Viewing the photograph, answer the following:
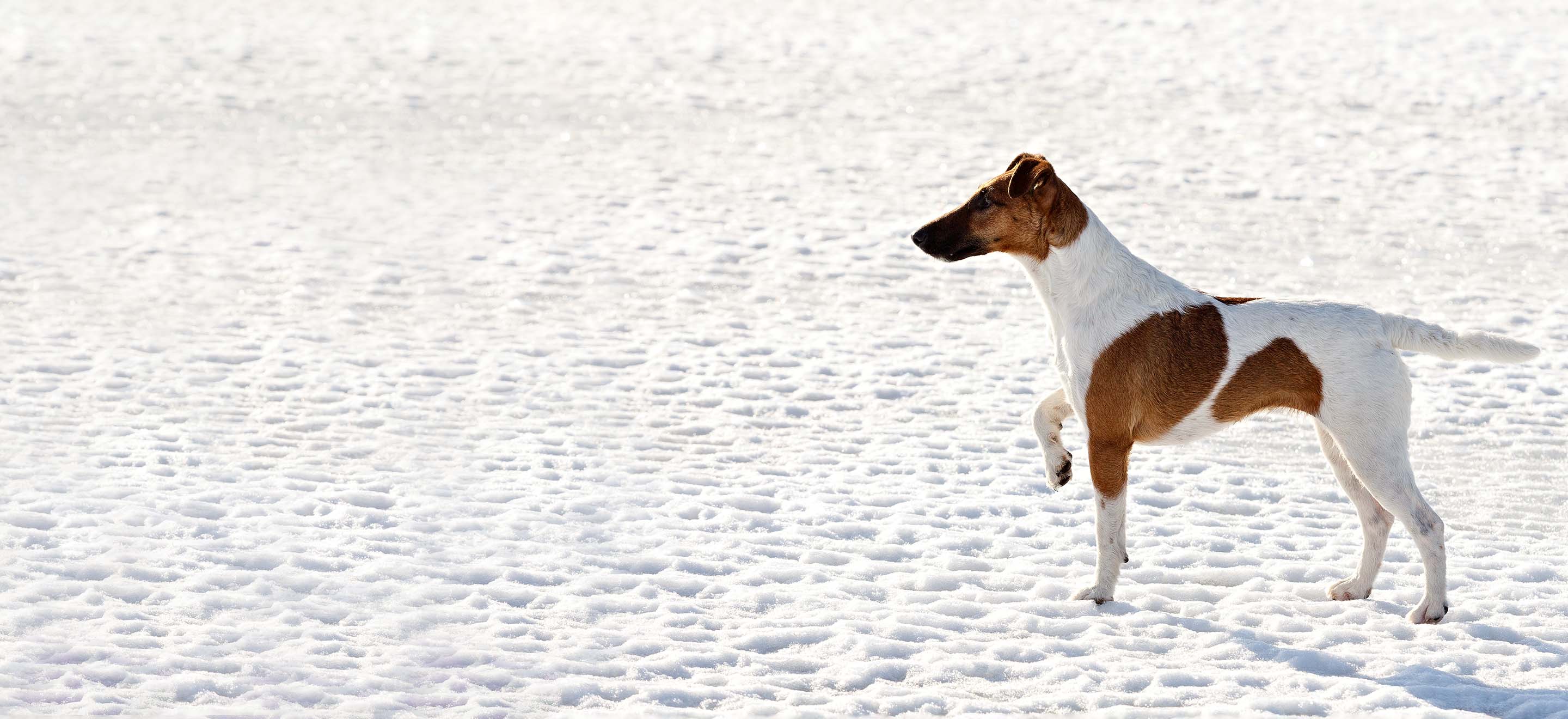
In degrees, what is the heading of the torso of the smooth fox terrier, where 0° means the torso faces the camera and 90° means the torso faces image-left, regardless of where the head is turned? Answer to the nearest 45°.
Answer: approximately 90°
